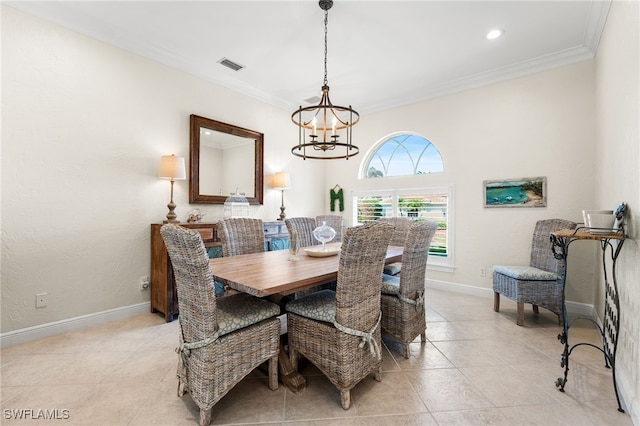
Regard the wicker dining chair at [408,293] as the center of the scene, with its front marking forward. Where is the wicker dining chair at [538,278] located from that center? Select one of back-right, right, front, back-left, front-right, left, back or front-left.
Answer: right

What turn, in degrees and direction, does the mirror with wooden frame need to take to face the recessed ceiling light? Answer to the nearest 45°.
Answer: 0° — it already faces it

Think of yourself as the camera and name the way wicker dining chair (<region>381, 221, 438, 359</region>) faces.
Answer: facing away from the viewer and to the left of the viewer

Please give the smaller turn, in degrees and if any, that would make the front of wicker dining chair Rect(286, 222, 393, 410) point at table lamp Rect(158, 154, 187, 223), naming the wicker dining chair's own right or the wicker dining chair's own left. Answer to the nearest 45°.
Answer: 0° — it already faces it

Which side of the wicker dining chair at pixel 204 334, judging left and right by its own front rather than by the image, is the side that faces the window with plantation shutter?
front

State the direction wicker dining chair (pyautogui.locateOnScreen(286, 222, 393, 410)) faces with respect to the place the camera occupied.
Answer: facing away from the viewer and to the left of the viewer

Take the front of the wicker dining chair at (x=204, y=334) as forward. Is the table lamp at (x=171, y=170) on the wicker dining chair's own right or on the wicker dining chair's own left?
on the wicker dining chair's own left

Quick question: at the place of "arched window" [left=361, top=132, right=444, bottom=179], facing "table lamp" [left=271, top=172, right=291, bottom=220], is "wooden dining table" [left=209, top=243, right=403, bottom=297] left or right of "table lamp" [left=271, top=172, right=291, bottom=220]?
left

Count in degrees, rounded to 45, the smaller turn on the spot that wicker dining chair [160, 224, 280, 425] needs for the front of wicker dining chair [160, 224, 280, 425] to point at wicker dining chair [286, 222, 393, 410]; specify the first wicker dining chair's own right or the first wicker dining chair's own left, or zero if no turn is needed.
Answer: approximately 45° to the first wicker dining chair's own right

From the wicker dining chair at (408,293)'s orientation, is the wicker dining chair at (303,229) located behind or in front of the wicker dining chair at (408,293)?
in front

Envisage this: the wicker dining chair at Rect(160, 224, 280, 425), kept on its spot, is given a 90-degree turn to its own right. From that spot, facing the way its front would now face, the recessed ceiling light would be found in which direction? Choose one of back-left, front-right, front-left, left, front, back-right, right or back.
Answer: front-left

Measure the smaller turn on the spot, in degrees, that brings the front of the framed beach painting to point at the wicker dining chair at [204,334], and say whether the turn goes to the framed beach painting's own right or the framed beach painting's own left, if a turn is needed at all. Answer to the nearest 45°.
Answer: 0° — it already faces it

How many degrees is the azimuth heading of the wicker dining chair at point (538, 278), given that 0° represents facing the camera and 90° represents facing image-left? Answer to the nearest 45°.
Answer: approximately 45°

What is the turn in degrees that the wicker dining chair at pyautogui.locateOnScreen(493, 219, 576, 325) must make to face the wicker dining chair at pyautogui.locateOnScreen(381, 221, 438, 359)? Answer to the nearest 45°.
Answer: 0° — it already faces it
